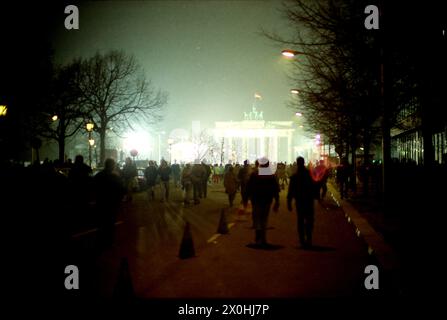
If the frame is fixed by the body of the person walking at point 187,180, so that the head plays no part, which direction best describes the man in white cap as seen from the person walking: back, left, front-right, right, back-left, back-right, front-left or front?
back

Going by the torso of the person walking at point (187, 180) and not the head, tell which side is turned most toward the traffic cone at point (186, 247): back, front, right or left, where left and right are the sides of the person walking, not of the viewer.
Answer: back

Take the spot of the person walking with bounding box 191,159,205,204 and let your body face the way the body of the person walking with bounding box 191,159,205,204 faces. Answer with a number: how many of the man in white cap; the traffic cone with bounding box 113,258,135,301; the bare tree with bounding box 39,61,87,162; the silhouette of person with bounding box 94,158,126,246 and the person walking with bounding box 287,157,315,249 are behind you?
4

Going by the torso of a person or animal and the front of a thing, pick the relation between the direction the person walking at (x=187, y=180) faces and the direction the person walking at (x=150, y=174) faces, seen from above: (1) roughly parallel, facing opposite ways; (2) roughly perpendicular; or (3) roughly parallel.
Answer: roughly parallel

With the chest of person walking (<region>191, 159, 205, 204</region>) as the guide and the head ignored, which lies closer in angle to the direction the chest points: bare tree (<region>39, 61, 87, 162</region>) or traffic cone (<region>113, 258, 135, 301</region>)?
the bare tree

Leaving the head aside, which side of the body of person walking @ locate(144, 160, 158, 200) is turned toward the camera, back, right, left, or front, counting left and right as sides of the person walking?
back

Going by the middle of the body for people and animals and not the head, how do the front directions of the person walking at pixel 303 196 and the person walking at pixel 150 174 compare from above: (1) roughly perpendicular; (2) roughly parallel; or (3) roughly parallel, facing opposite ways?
roughly parallel

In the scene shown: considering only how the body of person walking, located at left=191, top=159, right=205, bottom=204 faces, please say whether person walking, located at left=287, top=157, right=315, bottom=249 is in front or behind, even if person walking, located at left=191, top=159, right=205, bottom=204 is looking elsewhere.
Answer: behind

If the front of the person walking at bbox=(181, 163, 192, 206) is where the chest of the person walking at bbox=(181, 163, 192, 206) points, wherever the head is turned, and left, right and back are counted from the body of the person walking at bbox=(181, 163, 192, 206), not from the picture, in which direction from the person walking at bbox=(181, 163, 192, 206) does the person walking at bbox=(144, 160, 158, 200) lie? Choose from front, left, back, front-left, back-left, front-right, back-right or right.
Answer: front-left

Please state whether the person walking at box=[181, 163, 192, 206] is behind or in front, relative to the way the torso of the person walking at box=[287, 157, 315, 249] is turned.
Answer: in front

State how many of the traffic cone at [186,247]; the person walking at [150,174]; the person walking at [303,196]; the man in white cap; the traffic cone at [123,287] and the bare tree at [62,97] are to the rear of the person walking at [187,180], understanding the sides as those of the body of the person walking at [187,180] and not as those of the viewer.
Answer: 4

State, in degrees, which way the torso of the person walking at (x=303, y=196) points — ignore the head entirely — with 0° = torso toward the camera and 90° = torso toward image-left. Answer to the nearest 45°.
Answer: approximately 180°

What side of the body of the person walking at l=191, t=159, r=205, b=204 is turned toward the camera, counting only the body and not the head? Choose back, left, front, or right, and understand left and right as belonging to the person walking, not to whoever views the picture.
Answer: back

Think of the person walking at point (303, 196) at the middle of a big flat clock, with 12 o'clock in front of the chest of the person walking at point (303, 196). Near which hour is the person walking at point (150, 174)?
the person walking at point (150, 174) is roughly at 11 o'clock from the person walking at point (303, 196).

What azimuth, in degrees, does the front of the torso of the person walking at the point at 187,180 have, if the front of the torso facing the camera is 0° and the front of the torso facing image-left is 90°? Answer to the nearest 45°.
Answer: approximately 180°
